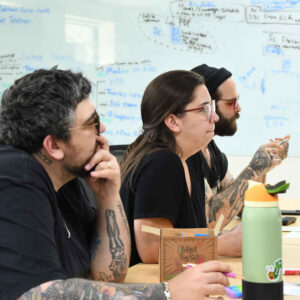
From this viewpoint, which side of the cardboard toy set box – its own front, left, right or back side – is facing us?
front

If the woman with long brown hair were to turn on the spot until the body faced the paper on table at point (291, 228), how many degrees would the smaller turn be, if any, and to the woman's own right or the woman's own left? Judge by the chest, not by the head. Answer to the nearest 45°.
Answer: approximately 45° to the woman's own left

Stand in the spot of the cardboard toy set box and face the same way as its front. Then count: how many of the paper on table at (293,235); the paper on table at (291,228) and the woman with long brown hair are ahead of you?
0
